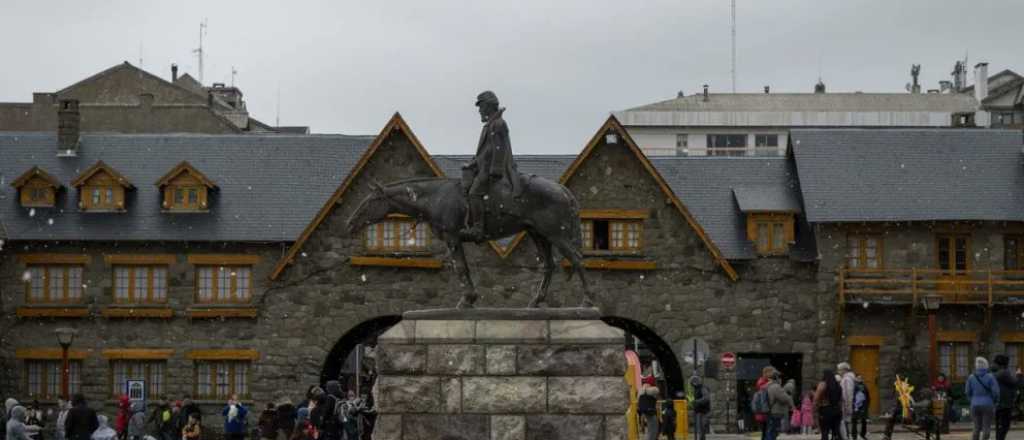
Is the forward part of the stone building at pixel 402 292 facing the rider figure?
yes

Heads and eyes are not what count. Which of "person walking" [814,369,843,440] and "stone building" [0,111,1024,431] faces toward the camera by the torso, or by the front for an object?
the stone building

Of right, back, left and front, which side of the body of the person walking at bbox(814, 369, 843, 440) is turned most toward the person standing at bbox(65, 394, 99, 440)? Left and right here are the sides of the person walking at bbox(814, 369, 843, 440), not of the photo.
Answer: left

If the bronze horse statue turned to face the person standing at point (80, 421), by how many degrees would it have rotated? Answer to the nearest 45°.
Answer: approximately 45° to its right

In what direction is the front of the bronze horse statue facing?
to the viewer's left

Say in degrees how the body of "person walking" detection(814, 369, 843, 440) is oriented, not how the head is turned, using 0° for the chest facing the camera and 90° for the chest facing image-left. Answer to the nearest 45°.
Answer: approximately 180°

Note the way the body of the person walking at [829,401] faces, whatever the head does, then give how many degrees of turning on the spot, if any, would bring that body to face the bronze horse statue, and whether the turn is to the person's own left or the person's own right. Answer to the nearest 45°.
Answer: approximately 135° to the person's own left

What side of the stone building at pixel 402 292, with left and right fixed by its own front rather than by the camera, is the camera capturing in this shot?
front

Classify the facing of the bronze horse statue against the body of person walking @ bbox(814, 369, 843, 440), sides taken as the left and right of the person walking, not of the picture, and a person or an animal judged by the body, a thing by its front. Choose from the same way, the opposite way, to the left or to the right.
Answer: to the left

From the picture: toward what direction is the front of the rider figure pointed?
to the viewer's left

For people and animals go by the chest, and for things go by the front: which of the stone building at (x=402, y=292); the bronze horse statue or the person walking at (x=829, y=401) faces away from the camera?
the person walking
